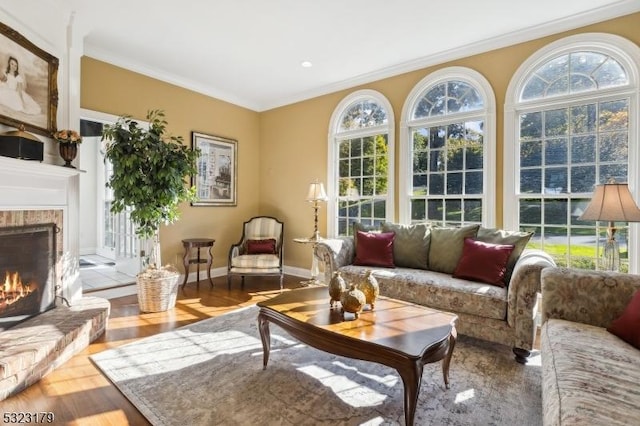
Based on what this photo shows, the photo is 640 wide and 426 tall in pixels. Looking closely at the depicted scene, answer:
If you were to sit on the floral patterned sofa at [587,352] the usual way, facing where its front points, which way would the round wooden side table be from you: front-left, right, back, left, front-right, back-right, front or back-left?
front

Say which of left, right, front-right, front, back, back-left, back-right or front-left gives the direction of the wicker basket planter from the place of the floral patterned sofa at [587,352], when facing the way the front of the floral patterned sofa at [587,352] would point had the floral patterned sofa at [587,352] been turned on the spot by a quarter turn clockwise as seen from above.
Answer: left

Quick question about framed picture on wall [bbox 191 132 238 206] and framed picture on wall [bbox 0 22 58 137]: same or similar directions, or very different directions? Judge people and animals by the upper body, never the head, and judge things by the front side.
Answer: same or similar directions

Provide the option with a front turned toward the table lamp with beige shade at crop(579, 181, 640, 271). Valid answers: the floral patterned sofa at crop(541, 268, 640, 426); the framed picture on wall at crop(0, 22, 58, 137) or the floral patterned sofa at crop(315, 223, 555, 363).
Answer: the framed picture on wall

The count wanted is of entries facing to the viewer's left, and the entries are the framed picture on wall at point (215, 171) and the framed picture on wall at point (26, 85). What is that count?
0

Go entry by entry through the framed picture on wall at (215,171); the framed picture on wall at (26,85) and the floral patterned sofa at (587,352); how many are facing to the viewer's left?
1

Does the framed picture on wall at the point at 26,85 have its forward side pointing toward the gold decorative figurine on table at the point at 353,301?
yes

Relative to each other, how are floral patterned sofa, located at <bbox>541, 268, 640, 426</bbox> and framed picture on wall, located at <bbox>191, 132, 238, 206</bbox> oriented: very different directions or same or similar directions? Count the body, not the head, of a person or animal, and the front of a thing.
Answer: very different directions

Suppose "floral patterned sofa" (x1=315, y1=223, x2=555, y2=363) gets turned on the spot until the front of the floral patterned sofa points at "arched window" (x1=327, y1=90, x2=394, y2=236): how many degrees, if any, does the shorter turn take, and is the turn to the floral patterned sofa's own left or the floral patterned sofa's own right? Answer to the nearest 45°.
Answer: approximately 90° to the floral patterned sofa's own right

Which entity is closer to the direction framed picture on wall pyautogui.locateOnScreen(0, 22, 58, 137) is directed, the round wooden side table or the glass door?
the round wooden side table

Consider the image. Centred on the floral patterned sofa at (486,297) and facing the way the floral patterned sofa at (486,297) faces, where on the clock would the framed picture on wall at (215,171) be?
The framed picture on wall is roughly at 2 o'clock from the floral patterned sofa.

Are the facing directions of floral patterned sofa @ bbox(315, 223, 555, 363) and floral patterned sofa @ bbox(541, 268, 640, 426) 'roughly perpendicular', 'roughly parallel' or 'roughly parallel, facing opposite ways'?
roughly perpendicular

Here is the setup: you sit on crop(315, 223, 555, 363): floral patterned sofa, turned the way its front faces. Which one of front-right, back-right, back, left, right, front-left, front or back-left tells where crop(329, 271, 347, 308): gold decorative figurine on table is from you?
front

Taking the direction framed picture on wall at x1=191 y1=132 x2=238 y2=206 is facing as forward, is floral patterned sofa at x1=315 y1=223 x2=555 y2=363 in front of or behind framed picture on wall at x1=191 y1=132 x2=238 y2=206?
in front

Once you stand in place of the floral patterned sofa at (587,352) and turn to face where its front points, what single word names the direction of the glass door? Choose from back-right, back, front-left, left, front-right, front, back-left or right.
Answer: front

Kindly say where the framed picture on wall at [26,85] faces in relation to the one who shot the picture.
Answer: facing the viewer and to the right of the viewer

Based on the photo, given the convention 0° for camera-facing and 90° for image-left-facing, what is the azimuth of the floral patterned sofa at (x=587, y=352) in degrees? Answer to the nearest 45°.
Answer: approximately 90°

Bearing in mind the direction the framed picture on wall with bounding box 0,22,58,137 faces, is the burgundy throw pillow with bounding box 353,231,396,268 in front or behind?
in front
